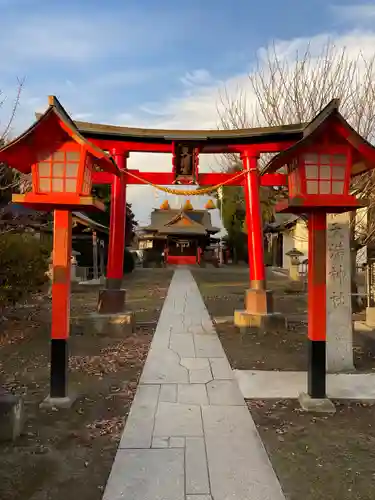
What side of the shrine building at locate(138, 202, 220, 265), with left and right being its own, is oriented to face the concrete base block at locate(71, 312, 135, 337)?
front

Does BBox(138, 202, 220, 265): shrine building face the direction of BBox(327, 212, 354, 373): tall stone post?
yes

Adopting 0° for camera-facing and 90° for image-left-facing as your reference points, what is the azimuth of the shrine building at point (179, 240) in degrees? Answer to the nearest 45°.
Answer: approximately 0°

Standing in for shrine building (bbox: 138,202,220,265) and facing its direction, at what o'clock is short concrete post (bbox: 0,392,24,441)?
The short concrete post is roughly at 12 o'clock from the shrine building.

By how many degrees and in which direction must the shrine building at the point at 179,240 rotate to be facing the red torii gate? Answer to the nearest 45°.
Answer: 0° — it already faces it
